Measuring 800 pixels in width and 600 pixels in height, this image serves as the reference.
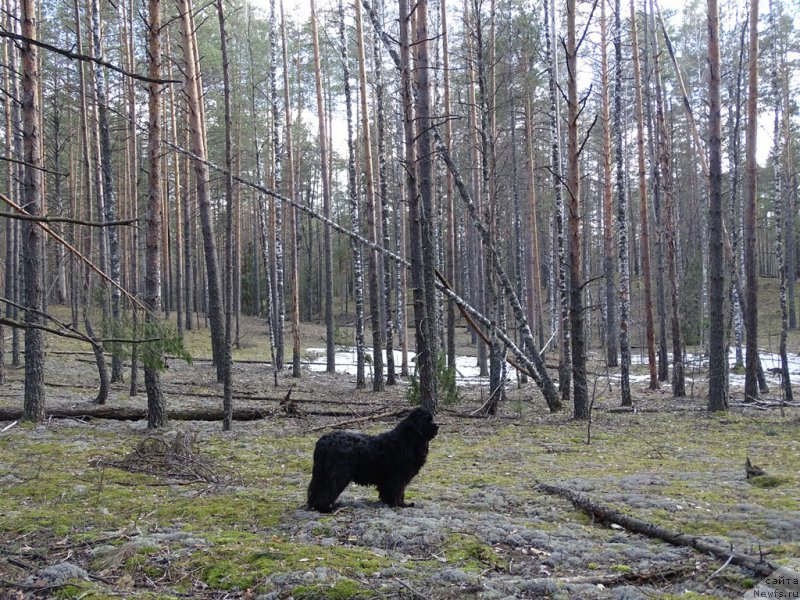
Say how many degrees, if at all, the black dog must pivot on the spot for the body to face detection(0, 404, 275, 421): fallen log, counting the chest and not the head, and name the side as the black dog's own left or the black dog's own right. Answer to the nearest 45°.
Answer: approximately 135° to the black dog's own left

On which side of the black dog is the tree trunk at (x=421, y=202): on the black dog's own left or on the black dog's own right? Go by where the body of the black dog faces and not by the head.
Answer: on the black dog's own left

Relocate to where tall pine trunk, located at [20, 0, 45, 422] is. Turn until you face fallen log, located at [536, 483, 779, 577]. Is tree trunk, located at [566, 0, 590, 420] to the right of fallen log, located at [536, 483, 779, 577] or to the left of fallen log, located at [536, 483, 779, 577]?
left

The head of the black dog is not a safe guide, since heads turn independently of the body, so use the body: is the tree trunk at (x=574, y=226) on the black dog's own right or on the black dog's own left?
on the black dog's own left

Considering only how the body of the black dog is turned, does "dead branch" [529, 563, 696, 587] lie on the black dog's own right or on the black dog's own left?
on the black dog's own right

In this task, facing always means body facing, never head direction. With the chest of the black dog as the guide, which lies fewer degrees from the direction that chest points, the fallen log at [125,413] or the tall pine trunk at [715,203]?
the tall pine trunk

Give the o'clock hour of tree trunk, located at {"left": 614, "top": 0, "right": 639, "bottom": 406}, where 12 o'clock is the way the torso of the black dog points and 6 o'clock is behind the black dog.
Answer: The tree trunk is roughly at 10 o'clock from the black dog.

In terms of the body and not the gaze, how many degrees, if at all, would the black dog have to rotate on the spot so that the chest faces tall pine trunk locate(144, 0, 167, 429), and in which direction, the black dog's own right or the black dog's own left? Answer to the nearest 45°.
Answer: approximately 135° to the black dog's own left

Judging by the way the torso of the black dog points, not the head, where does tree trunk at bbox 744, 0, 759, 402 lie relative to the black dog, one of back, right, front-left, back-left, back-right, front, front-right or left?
front-left

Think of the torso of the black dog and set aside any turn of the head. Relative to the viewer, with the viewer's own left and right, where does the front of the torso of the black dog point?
facing to the right of the viewer
